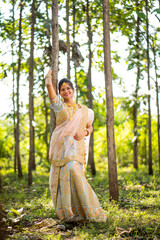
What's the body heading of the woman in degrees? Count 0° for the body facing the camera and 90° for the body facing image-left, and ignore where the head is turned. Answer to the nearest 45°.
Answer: approximately 0°
